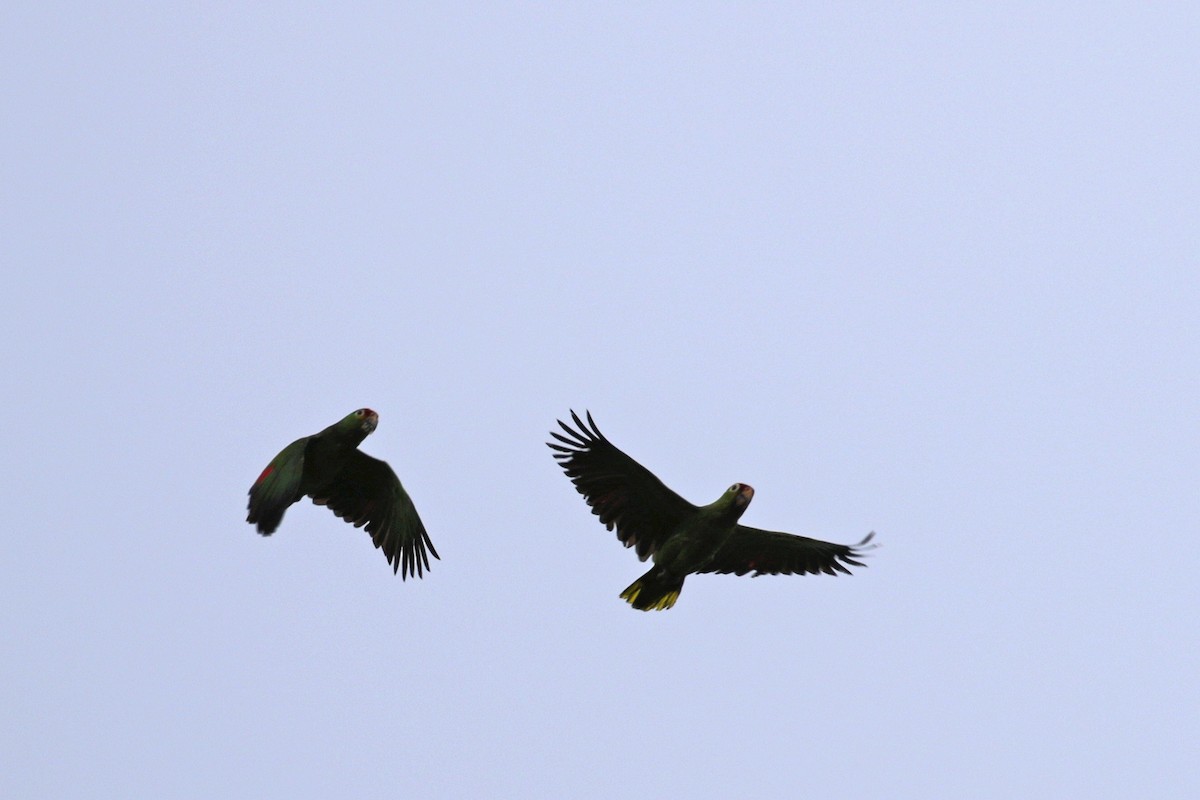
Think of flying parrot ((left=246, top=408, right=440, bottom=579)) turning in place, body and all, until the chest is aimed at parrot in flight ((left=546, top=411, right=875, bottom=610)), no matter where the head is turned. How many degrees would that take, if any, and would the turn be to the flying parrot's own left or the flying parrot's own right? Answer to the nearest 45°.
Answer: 0° — it already faces it
